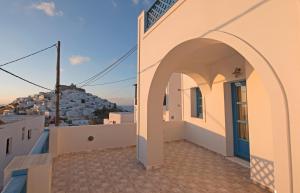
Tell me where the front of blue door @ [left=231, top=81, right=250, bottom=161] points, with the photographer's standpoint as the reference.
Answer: facing the viewer and to the left of the viewer

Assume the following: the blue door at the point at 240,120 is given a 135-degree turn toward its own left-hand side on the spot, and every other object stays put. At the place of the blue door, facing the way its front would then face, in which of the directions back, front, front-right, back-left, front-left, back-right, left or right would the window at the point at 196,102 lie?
back-left

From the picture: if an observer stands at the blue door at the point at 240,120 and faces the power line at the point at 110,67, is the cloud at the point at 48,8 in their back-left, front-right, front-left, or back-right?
front-left

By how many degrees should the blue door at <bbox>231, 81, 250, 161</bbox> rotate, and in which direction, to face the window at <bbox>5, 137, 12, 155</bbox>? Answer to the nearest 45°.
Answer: approximately 45° to its right

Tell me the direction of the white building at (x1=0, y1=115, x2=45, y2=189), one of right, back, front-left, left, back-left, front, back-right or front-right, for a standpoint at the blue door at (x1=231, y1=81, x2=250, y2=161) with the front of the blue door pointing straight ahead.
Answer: front-right
